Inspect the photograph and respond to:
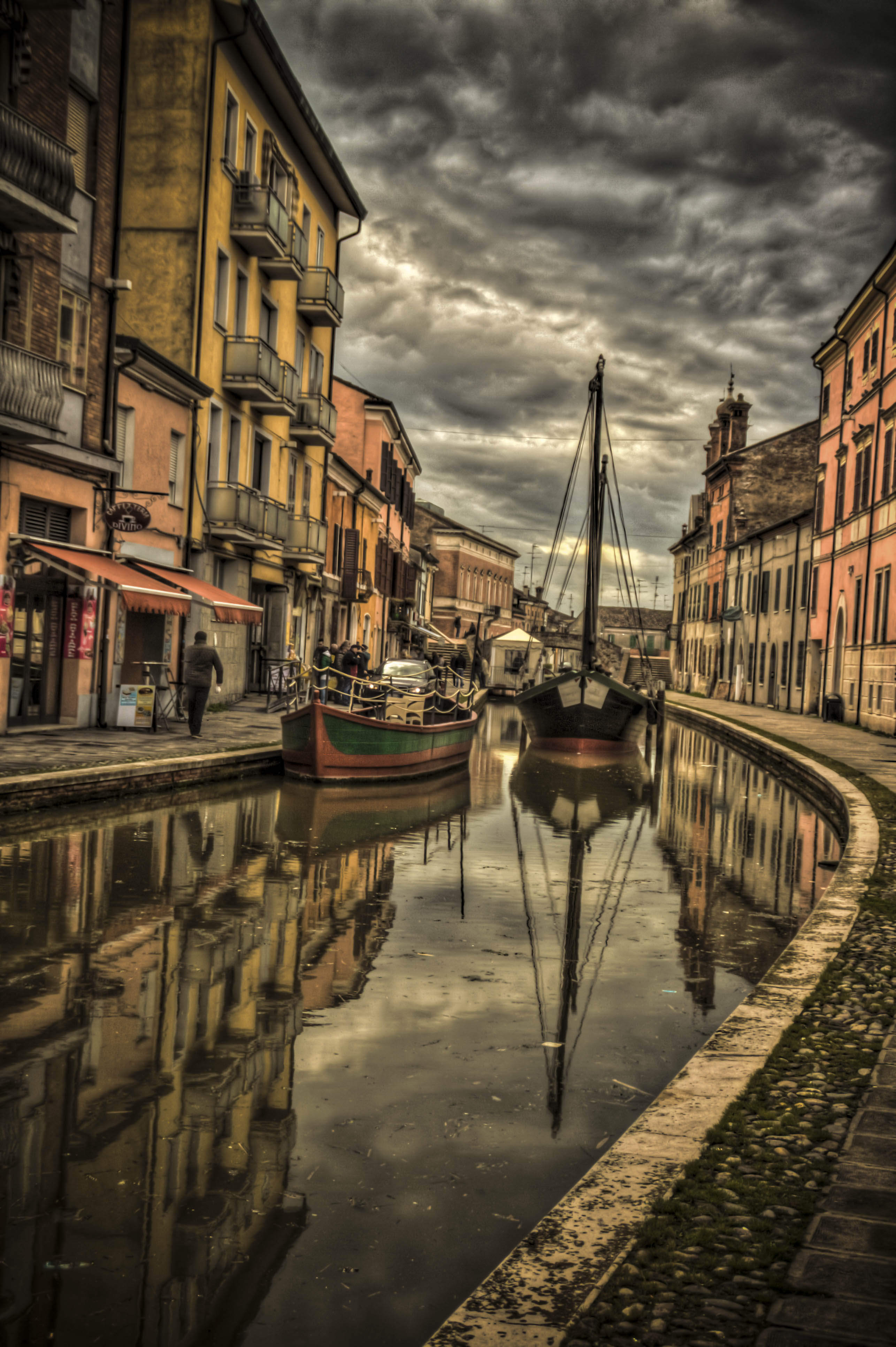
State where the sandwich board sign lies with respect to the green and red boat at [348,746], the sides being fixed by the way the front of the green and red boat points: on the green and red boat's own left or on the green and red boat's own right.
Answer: on the green and red boat's own right

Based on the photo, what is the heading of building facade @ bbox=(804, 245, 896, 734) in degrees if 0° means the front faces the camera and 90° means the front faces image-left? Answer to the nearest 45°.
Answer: approximately 45°

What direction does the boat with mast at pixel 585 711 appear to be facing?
toward the camera

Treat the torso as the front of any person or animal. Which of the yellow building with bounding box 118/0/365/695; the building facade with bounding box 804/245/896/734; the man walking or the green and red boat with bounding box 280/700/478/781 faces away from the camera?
the man walking

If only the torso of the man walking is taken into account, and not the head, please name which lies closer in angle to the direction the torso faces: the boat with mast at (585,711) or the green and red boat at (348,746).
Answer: the boat with mast

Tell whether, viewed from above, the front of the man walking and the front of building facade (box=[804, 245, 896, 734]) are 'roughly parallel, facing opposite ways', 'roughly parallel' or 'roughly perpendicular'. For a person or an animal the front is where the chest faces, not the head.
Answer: roughly perpendicular

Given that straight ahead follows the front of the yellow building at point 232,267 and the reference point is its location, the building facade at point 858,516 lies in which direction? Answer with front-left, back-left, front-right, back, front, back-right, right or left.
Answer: front-left

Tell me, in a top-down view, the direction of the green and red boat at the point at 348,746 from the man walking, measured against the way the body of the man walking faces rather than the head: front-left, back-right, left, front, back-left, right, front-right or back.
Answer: back-right

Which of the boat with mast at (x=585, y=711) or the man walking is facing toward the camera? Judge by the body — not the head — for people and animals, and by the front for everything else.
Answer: the boat with mast

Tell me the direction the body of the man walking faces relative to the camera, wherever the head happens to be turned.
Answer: away from the camera

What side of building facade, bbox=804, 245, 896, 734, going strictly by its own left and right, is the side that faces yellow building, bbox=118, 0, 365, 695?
front

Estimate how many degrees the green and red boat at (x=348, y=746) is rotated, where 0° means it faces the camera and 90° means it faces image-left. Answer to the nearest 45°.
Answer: approximately 45°

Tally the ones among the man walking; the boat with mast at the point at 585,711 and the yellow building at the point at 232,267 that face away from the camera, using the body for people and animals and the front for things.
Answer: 1

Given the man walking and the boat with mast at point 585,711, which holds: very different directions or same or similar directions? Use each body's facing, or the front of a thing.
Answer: very different directions

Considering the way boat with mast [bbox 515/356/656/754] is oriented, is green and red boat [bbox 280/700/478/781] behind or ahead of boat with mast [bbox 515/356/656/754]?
ahead

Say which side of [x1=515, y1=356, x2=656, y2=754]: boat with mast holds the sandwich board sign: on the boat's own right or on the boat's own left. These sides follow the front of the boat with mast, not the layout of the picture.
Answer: on the boat's own right
